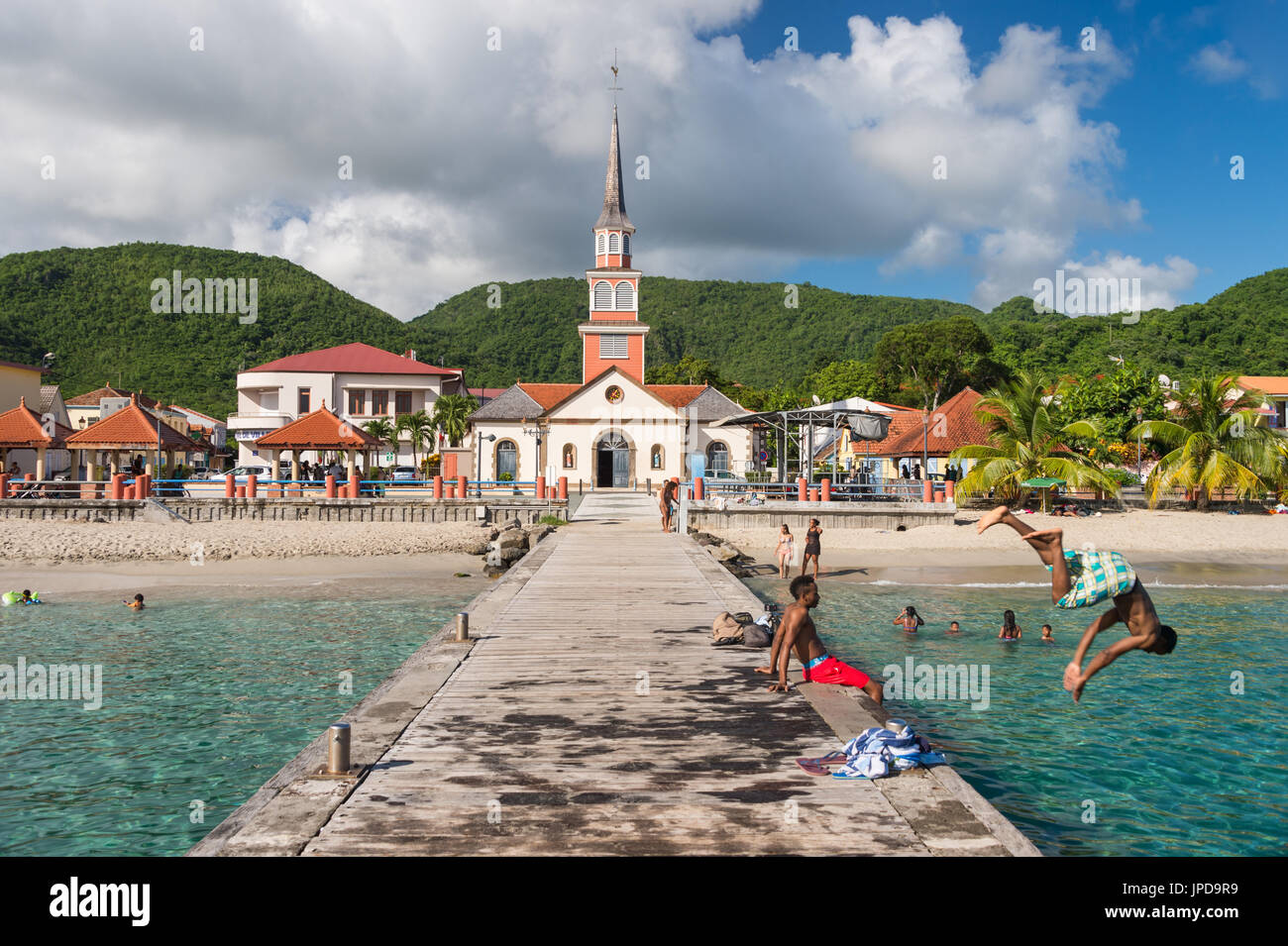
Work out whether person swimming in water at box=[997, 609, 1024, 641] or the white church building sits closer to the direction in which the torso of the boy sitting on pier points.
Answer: the person swimming in water

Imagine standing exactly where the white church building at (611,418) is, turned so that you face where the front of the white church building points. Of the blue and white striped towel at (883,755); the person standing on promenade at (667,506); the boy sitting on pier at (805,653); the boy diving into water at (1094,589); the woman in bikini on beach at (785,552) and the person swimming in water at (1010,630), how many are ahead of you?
6

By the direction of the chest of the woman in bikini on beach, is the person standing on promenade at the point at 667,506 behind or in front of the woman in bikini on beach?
behind

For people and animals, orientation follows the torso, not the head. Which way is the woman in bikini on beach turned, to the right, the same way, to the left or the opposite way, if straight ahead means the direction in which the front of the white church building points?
the same way

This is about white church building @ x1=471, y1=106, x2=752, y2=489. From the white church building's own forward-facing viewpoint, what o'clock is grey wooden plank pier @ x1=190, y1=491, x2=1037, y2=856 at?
The grey wooden plank pier is roughly at 12 o'clock from the white church building.

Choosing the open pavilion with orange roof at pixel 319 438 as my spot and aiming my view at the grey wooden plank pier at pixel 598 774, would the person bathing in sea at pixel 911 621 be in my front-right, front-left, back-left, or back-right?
front-left

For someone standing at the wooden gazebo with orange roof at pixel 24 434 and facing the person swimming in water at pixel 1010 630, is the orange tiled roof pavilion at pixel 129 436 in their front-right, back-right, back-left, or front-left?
front-left

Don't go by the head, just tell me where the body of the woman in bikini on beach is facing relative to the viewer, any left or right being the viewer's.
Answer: facing the viewer

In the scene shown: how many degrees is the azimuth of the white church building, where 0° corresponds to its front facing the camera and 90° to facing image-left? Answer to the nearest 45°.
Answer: approximately 0°
